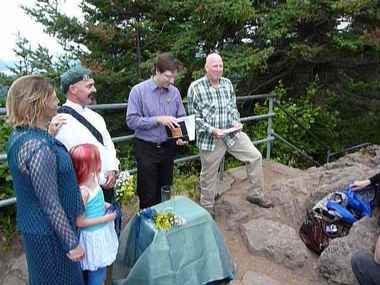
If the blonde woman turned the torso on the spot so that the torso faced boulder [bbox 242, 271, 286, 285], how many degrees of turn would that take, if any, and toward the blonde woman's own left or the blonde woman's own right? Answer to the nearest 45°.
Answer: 0° — they already face it

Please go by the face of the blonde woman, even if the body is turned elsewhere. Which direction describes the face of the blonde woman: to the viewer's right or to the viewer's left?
to the viewer's right

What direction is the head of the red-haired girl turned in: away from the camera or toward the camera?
away from the camera

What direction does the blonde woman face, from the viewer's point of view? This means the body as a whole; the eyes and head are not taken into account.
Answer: to the viewer's right

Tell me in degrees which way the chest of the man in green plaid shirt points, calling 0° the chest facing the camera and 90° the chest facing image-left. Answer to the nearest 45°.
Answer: approximately 315°

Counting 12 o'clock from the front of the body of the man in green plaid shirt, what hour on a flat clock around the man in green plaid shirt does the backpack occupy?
The backpack is roughly at 11 o'clock from the man in green plaid shirt.

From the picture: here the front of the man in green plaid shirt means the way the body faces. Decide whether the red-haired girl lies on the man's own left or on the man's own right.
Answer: on the man's own right

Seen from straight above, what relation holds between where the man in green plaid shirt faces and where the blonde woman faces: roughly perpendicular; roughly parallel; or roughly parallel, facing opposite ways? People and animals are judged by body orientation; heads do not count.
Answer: roughly perpendicular

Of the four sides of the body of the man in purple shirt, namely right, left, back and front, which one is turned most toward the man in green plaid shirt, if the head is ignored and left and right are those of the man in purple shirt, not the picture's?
left
